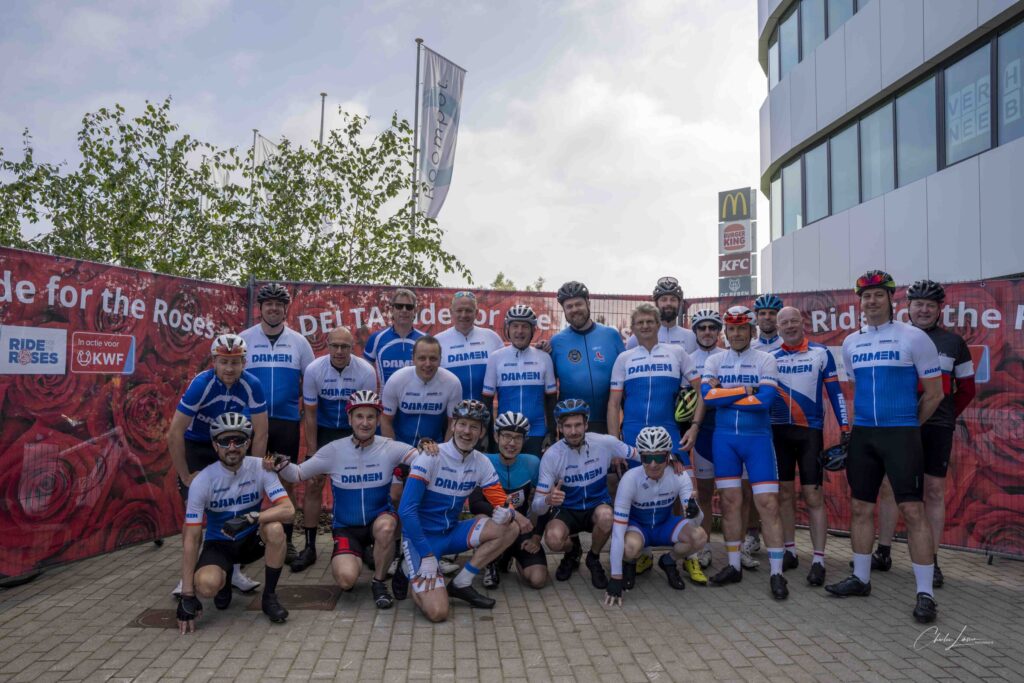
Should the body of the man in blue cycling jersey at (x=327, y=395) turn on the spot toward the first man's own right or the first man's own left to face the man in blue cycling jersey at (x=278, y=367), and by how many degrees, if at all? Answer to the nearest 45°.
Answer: approximately 90° to the first man's own right

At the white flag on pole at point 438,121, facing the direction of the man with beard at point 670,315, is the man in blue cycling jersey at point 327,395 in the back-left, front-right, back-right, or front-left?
front-right

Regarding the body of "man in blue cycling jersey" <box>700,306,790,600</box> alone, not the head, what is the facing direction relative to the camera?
toward the camera

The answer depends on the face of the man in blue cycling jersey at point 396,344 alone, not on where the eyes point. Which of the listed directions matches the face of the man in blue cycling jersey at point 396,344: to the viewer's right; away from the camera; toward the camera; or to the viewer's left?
toward the camera

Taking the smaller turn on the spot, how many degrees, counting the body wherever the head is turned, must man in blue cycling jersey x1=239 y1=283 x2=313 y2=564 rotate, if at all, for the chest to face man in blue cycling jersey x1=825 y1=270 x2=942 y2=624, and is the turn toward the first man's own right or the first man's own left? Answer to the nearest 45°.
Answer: approximately 45° to the first man's own left

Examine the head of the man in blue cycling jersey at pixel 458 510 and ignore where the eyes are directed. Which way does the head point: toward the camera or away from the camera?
toward the camera

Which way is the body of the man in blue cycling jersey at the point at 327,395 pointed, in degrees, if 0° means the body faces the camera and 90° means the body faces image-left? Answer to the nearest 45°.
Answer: approximately 0°

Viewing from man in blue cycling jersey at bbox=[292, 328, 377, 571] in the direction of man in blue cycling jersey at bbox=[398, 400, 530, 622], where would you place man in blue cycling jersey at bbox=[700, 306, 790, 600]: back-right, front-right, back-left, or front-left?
front-left

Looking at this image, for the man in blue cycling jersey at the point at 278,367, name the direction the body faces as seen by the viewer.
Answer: toward the camera

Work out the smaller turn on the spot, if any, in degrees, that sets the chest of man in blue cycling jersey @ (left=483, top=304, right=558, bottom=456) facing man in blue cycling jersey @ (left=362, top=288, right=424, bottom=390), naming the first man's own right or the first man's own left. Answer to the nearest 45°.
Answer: approximately 90° to the first man's own right

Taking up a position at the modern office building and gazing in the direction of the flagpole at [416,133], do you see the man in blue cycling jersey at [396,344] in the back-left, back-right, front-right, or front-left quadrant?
front-left

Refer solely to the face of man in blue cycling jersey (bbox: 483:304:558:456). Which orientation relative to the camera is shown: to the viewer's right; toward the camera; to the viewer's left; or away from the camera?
toward the camera

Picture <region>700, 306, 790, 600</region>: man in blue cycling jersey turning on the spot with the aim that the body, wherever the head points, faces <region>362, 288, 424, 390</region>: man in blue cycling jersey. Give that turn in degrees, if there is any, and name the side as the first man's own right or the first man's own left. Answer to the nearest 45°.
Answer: approximately 90° to the first man's own right

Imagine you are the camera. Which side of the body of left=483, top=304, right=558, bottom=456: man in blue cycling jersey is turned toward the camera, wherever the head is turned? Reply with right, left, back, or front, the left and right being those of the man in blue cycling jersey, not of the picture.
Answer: front

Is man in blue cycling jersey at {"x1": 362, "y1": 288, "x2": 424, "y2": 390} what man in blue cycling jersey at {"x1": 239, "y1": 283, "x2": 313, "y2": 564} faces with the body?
no

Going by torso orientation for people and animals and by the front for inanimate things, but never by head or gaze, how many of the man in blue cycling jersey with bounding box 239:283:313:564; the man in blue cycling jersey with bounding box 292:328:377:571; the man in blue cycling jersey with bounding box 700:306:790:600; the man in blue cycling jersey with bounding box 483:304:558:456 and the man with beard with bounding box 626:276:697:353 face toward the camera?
5

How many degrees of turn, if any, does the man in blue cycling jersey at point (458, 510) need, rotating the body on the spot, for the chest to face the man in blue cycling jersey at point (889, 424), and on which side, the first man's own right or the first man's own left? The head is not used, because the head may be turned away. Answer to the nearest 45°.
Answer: approximately 45° to the first man's own left

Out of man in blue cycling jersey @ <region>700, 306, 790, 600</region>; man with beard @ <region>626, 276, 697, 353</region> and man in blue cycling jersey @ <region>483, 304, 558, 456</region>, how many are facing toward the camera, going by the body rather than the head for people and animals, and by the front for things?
3

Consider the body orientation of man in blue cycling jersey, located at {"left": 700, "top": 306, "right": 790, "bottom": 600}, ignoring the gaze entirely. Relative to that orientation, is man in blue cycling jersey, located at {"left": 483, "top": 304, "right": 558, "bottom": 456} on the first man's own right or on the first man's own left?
on the first man's own right
